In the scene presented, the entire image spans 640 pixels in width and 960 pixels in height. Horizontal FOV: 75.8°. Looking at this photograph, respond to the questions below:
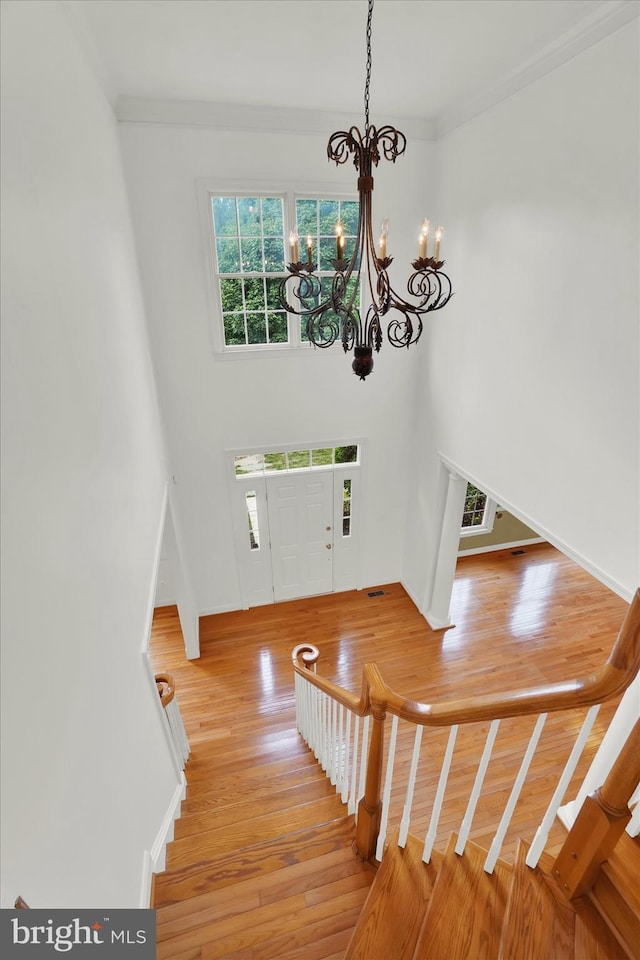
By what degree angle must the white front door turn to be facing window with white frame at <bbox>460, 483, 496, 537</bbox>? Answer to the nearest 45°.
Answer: approximately 90° to its left

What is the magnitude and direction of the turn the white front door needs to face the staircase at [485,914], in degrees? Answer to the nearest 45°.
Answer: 0° — it already faces it

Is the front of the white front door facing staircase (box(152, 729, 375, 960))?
yes

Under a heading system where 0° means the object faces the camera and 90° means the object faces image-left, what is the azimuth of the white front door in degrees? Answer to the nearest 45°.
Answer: approximately 0°

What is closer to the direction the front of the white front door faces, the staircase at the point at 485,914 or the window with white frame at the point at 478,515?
the staircase
